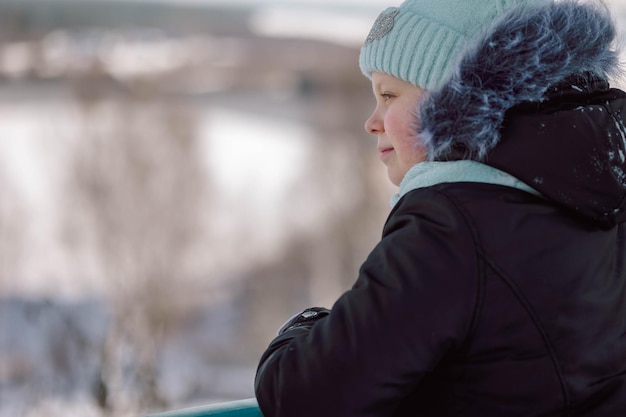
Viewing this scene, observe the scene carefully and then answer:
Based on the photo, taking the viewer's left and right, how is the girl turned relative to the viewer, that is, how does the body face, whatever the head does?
facing away from the viewer and to the left of the viewer

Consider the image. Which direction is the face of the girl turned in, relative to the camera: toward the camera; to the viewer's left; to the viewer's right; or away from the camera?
to the viewer's left

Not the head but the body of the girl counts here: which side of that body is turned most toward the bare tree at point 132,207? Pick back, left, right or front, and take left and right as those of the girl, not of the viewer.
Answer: front
